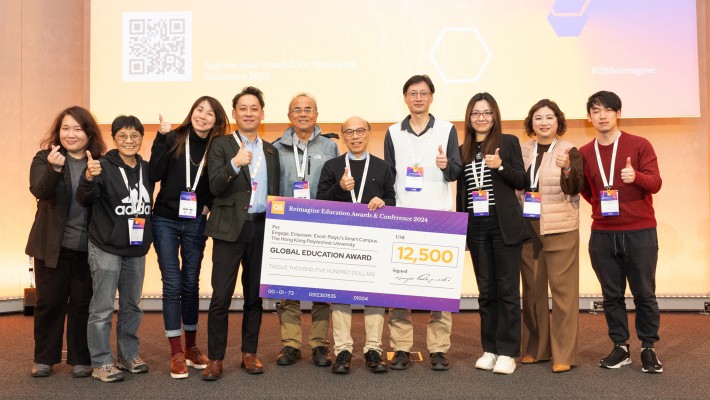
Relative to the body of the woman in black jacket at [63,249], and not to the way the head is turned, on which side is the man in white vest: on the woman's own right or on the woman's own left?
on the woman's own left

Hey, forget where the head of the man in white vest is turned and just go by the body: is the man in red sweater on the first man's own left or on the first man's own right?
on the first man's own left

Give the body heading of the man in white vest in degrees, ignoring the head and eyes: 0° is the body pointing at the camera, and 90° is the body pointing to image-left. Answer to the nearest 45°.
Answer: approximately 0°

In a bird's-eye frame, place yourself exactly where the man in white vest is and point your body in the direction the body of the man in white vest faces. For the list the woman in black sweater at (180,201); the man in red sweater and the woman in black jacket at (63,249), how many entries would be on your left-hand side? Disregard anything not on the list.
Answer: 1

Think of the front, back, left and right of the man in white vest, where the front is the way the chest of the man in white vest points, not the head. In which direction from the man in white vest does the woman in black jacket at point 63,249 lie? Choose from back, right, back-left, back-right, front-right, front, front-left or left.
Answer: right

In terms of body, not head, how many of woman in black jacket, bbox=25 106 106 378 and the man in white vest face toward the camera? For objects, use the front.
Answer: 2

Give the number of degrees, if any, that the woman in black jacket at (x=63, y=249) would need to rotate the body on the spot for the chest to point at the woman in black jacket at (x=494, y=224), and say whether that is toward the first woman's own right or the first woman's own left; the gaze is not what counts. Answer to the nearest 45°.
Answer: approximately 45° to the first woman's own left

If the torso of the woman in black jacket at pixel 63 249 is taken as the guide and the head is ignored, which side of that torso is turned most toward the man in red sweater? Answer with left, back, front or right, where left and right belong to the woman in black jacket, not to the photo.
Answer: left
